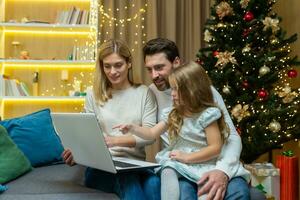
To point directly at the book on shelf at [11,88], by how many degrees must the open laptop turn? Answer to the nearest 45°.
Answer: approximately 45° to its left

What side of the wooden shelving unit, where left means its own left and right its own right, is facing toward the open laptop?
front

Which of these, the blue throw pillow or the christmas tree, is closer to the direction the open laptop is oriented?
the christmas tree

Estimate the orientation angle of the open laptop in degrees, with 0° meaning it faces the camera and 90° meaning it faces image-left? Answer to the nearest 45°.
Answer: approximately 225°

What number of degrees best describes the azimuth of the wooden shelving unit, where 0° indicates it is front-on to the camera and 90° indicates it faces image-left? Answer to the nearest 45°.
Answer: approximately 0°

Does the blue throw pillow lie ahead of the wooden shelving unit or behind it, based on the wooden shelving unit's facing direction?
ahead

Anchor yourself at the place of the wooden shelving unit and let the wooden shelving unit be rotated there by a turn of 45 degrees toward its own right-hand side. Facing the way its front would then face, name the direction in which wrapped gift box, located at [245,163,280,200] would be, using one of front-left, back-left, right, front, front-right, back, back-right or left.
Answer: left

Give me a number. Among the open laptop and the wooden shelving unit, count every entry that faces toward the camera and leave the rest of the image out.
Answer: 1

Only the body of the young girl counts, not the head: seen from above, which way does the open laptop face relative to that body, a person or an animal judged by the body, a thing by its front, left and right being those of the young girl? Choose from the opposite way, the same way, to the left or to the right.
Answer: the opposite way

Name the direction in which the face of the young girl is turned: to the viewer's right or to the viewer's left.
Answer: to the viewer's left

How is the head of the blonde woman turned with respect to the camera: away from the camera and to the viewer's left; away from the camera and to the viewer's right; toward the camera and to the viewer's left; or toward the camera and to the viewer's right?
toward the camera and to the viewer's left

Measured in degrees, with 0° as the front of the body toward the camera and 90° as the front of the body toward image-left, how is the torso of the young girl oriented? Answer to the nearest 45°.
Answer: approximately 45°

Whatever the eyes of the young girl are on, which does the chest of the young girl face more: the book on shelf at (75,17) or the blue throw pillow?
the blue throw pillow
